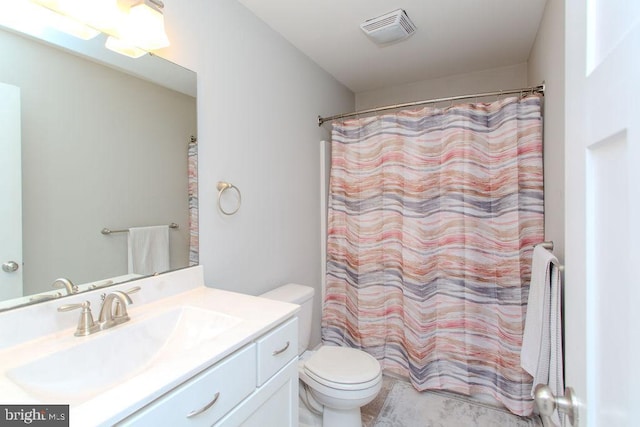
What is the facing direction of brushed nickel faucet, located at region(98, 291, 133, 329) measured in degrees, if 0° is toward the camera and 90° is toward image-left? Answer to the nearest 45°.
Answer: approximately 315°

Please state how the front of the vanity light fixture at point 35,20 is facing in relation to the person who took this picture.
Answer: facing the viewer and to the right of the viewer

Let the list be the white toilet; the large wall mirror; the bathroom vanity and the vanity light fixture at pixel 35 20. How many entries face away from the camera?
0

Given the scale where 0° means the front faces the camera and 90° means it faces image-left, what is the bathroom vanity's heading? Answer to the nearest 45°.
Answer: approximately 315°

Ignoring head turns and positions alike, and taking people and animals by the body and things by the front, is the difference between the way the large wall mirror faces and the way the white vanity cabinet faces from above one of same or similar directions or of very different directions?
same or similar directions

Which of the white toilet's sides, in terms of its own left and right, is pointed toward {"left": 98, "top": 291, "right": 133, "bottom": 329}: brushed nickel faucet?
right

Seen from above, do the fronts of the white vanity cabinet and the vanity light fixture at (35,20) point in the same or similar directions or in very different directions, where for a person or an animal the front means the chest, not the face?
same or similar directions

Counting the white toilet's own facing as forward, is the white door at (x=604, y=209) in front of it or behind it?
in front

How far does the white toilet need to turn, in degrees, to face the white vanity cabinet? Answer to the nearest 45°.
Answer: approximately 90° to its right

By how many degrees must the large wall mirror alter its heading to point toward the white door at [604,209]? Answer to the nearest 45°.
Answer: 0° — it already faces it

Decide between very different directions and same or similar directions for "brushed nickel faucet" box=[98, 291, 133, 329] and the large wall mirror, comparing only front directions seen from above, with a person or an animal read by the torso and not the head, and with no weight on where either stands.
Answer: same or similar directions

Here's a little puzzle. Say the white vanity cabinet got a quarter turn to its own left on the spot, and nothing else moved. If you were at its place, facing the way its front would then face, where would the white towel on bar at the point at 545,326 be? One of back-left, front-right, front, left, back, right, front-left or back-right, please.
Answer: front-right

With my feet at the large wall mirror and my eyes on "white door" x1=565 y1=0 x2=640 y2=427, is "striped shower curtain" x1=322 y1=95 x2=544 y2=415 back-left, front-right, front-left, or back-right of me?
front-left
